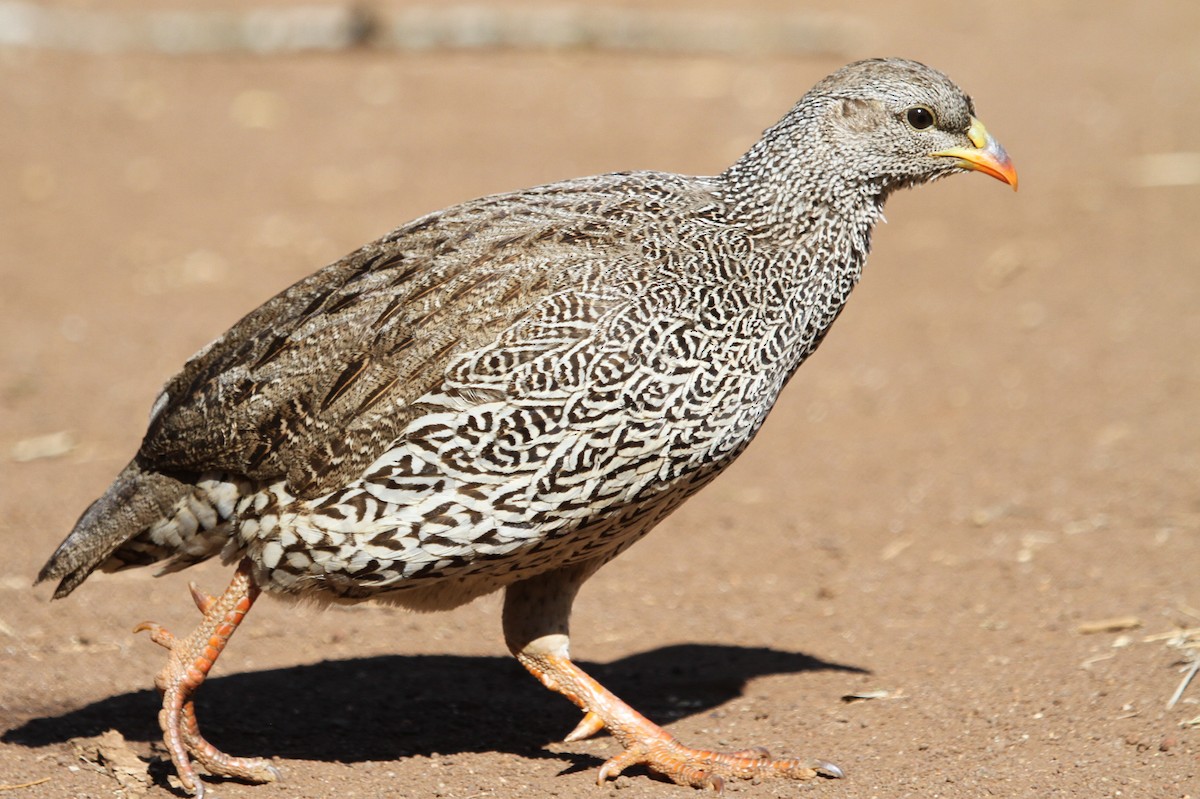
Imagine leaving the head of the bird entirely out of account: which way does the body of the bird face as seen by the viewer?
to the viewer's right
